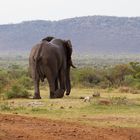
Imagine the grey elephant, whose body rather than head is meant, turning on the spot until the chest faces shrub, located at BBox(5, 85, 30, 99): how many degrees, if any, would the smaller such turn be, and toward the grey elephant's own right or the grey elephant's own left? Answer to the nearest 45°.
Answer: approximately 135° to the grey elephant's own left

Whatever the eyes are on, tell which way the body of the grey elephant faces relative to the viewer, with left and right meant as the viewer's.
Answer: facing away from the viewer and to the right of the viewer
